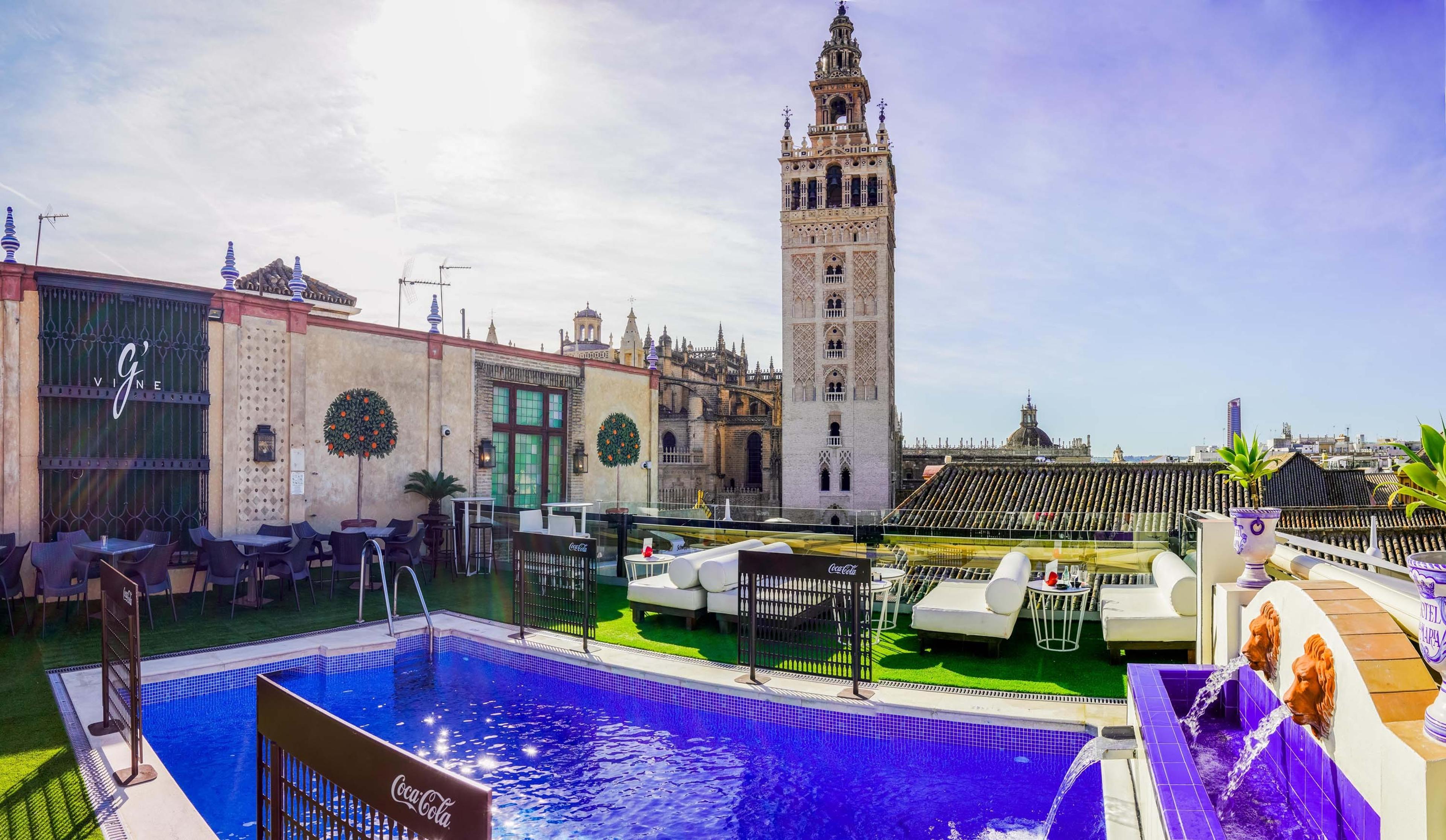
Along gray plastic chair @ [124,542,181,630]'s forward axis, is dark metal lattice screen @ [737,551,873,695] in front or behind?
behind

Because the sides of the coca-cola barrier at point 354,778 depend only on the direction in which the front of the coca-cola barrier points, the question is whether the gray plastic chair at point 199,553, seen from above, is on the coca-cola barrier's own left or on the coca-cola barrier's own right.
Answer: on the coca-cola barrier's own right

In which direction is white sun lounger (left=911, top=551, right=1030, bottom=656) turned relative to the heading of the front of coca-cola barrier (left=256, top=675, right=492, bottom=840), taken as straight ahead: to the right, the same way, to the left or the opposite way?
to the right

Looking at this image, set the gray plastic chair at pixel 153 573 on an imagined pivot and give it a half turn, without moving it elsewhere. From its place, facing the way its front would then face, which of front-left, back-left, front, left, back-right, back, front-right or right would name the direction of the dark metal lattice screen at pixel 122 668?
front-right

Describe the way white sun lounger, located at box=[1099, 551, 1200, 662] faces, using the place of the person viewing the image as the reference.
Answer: facing to the left of the viewer

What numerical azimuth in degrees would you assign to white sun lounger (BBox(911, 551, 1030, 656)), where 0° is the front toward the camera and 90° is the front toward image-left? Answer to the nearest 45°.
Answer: approximately 90°
